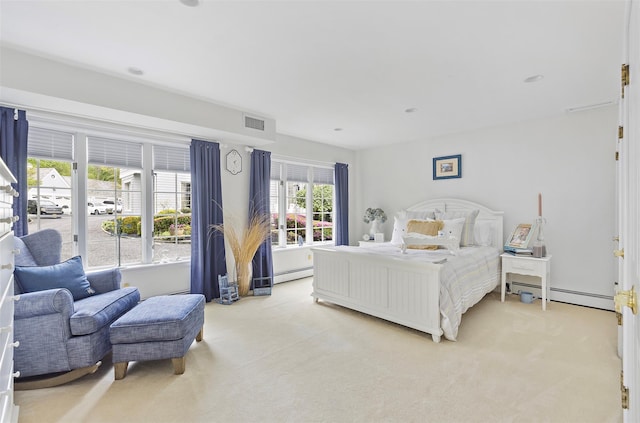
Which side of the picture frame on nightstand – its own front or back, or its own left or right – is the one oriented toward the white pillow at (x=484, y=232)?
right

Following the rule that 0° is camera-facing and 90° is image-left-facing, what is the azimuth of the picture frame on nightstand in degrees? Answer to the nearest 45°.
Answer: approximately 45°

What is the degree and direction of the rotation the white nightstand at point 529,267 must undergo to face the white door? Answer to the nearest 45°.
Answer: approximately 45° to its left

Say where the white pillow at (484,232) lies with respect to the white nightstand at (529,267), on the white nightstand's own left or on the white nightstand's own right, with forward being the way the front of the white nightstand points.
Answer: on the white nightstand's own right

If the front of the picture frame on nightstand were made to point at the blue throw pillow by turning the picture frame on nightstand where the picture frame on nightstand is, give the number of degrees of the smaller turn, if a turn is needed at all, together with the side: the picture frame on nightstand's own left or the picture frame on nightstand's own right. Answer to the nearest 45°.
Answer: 0° — it already faces it

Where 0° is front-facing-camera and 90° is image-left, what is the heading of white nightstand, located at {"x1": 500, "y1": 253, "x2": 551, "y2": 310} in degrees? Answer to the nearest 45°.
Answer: approximately 45°
